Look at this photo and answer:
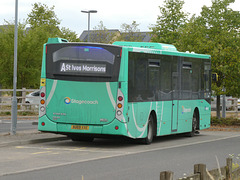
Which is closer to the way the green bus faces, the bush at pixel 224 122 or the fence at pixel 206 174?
the bush

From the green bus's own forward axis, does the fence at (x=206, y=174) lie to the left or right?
on its right

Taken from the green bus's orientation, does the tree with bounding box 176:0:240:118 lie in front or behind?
in front

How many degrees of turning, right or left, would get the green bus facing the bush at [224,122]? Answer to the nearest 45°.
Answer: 0° — it already faces it

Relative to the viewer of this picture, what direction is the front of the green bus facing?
facing away from the viewer and to the right of the viewer
